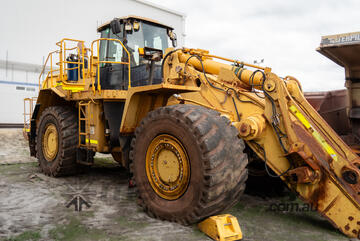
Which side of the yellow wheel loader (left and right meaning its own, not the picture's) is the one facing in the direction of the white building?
back

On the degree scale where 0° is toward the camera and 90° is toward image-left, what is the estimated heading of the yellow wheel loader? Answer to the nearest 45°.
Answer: approximately 315°
